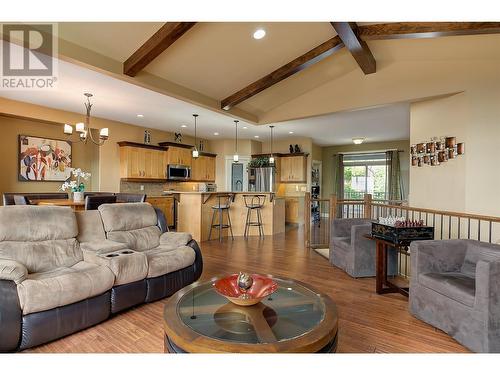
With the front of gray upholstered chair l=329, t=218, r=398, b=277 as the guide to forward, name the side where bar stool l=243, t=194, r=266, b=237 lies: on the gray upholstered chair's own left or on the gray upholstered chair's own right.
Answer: on the gray upholstered chair's own right

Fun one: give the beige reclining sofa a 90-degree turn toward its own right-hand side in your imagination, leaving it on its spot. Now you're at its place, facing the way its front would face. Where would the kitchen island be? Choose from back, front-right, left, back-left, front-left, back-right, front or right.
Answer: back

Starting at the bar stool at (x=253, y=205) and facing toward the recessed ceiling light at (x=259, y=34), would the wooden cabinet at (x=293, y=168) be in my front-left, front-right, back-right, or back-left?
back-left

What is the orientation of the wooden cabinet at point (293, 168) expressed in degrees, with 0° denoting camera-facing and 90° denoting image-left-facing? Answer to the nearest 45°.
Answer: approximately 45°

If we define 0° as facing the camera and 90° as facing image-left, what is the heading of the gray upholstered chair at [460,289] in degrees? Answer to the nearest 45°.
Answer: approximately 45°

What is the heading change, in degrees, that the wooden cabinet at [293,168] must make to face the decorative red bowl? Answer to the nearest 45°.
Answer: approximately 45° to its left

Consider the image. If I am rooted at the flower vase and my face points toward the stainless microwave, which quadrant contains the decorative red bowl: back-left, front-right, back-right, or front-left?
back-right

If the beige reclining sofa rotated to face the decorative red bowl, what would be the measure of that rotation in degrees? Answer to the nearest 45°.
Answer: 0° — it already faces it

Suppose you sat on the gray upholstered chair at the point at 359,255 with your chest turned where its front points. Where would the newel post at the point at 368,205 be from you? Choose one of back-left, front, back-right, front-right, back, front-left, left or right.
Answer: back-right

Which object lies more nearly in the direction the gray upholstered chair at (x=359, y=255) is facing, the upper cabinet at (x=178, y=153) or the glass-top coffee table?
the glass-top coffee table
